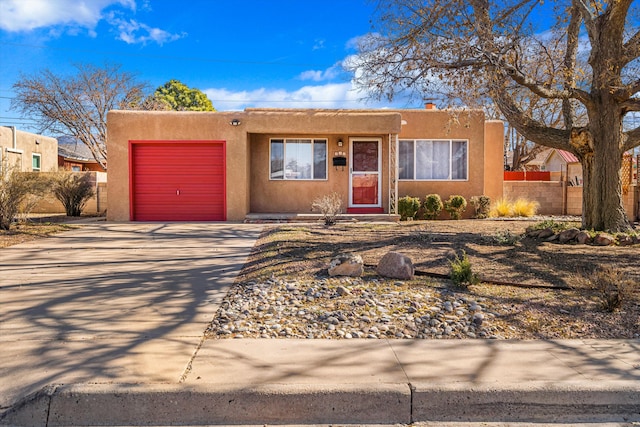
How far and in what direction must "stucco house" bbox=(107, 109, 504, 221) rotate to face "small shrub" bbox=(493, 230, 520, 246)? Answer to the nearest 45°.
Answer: approximately 45° to its left

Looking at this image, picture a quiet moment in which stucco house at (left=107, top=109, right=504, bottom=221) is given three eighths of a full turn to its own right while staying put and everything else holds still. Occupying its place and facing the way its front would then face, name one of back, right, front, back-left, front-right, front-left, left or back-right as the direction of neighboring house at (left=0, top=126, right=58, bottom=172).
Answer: front

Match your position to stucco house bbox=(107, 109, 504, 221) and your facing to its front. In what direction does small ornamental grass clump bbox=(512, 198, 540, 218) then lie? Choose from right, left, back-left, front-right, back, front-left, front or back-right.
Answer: left

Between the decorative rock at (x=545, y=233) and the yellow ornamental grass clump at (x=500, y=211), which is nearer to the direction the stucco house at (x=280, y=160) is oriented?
the decorative rock

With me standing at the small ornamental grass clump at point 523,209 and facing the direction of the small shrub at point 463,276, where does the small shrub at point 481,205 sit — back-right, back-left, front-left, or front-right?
front-right

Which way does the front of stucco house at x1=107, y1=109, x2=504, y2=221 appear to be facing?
toward the camera

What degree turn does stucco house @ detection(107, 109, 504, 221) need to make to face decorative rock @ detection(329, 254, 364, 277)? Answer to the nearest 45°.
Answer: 0° — it already faces it

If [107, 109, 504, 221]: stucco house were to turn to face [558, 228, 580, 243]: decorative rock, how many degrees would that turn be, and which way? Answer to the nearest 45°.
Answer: approximately 45° to its left

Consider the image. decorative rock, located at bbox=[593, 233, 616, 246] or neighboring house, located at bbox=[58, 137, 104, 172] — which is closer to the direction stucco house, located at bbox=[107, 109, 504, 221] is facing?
the decorative rock

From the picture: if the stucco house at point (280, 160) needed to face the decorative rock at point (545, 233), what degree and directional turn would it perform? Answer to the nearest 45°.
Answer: approximately 45° to its left

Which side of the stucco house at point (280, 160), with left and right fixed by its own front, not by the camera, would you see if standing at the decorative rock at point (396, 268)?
front

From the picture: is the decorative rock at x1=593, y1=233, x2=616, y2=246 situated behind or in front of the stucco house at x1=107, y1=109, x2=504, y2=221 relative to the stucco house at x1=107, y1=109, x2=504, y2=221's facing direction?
in front

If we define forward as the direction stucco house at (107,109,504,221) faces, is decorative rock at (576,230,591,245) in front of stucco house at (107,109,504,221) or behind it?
in front

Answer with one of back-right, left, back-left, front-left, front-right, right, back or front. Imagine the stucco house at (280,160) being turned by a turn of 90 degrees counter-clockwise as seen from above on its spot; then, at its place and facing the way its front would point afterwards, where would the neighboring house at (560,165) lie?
front-left

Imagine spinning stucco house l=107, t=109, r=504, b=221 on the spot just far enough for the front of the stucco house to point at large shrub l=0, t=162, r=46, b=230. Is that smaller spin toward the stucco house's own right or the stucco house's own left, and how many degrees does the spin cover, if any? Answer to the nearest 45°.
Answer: approximately 45° to the stucco house's own right

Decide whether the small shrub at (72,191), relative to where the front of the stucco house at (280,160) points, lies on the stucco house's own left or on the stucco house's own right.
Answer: on the stucco house's own right

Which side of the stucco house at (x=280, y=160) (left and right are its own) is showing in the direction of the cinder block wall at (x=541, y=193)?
left

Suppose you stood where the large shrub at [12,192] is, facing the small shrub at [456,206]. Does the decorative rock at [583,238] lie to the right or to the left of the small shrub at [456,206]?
right

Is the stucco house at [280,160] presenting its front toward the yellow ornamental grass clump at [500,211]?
no

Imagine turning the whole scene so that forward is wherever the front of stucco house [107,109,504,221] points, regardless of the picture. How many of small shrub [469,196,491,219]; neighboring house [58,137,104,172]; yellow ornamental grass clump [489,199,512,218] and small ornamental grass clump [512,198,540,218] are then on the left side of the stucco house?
3
